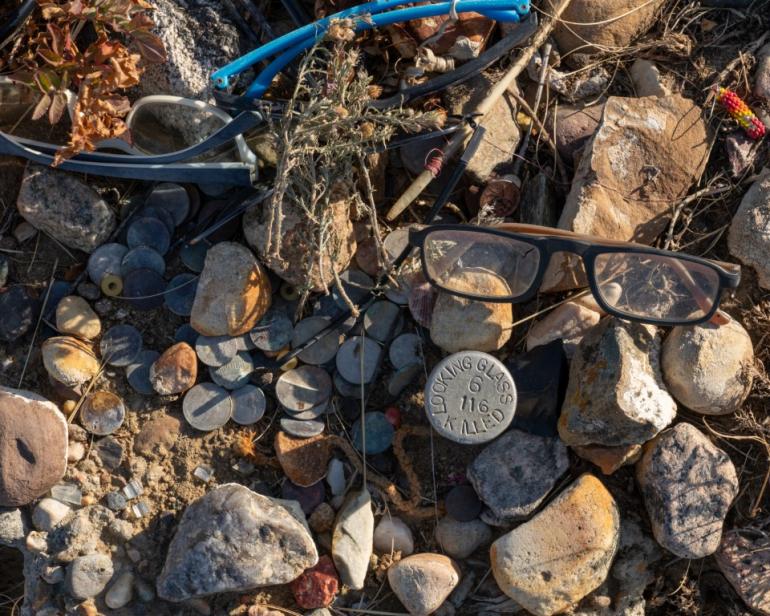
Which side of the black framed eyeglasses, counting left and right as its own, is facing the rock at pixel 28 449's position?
right

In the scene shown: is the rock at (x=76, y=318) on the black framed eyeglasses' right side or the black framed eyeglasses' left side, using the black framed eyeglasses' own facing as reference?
on its right

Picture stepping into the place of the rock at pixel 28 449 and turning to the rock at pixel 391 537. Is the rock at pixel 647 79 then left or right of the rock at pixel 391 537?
left

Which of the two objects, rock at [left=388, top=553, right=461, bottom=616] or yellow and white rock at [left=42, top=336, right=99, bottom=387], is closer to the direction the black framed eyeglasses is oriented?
the rock

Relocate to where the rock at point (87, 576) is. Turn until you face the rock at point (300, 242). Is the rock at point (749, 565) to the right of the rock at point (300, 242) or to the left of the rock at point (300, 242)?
right

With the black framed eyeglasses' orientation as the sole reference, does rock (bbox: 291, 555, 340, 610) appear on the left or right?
on its right

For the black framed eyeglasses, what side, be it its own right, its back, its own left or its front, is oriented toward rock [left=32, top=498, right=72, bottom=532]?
right

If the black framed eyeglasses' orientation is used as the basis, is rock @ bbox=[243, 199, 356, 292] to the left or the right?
on its right

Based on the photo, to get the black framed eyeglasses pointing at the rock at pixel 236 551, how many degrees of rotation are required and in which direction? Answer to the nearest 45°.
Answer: approximately 45° to its right

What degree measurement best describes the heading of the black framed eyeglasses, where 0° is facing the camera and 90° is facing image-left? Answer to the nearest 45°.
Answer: approximately 0°

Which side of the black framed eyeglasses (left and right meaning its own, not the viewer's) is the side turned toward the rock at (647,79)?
back
